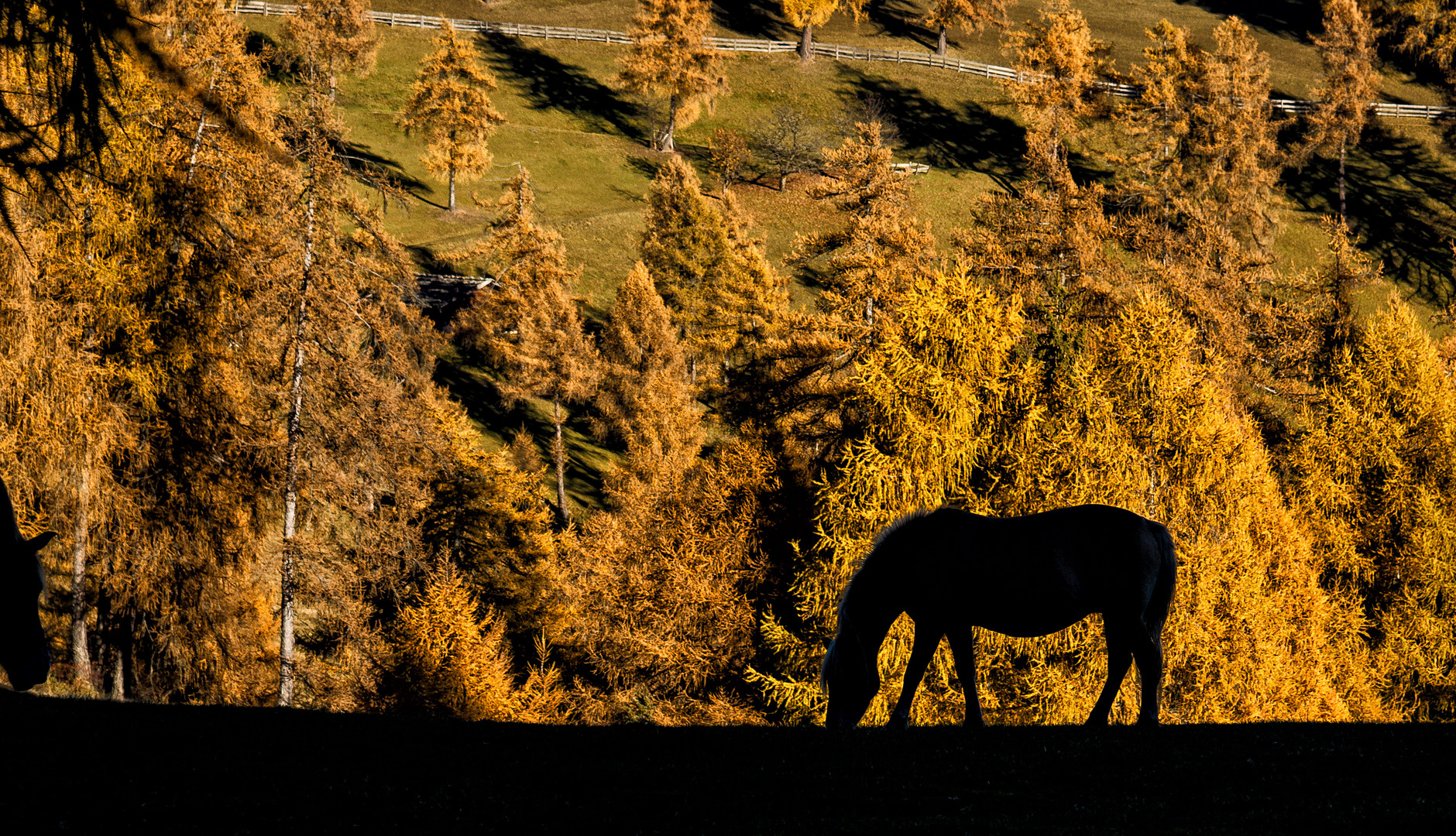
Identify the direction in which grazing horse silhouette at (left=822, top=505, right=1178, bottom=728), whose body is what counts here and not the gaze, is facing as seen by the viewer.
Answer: to the viewer's left

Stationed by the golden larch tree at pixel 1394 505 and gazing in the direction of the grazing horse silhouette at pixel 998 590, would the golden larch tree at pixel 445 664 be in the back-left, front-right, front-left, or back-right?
front-right

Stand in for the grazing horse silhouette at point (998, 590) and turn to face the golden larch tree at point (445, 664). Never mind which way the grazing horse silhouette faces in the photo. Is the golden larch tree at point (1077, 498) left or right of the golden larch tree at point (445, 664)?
right

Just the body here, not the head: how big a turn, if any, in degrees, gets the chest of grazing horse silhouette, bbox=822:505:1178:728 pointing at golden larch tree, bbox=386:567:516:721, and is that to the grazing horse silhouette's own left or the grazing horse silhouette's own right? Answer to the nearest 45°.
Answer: approximately 45° to the grazing horse silhouette's own right

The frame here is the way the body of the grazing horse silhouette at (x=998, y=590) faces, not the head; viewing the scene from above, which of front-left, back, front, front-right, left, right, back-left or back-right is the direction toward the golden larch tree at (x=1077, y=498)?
right
